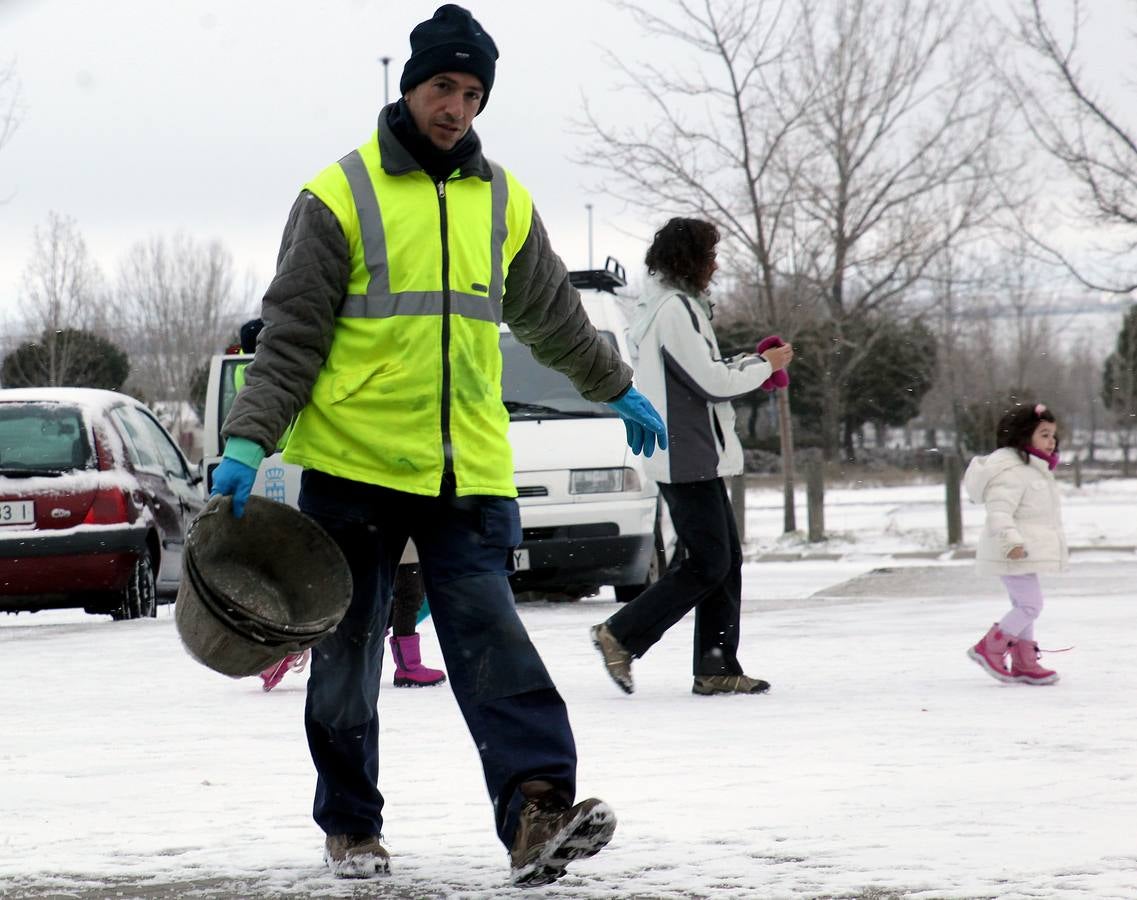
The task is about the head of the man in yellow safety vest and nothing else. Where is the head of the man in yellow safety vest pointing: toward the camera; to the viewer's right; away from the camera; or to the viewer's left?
toward the camera

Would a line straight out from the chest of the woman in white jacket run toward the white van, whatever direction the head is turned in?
no

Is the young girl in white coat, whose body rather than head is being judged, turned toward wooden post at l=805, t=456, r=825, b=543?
no

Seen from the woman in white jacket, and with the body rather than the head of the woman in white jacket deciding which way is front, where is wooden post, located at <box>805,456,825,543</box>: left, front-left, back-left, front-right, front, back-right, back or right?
left

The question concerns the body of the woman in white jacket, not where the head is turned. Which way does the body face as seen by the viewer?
to the viewer's right

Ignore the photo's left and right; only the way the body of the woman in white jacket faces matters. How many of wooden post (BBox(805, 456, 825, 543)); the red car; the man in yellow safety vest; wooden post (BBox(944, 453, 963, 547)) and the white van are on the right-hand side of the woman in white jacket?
1

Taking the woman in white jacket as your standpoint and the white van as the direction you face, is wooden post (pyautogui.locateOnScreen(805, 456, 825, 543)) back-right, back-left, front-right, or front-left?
front-right

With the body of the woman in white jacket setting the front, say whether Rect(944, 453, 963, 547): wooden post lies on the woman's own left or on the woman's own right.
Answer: on the woman's own left

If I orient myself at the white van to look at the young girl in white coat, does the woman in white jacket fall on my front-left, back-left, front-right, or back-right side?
front-right

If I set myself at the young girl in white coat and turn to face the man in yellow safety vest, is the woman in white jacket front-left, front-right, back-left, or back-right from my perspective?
front-right

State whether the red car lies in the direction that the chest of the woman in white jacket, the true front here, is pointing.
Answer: no

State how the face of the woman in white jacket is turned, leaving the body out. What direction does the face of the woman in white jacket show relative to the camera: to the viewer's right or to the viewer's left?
to the viewer's right
